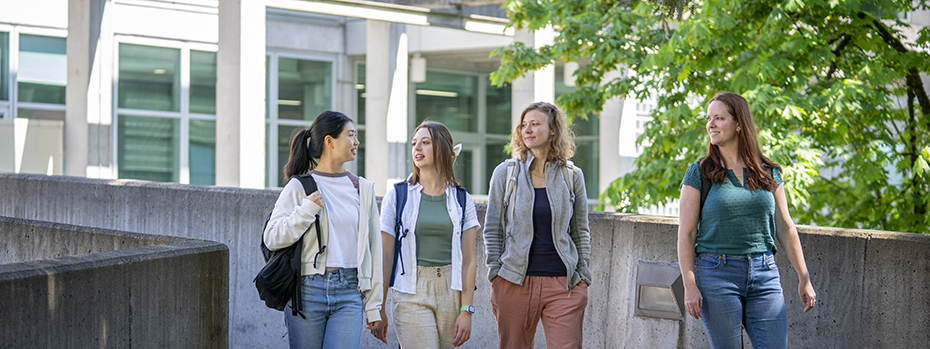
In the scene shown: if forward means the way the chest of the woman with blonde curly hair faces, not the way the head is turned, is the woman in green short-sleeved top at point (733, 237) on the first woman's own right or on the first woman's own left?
on the first woman's own left

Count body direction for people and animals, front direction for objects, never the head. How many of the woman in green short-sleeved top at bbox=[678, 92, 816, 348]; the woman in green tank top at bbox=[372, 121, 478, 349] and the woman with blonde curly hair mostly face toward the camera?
3

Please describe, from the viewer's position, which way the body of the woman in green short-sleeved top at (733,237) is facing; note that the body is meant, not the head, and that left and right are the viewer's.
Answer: facing the viewer

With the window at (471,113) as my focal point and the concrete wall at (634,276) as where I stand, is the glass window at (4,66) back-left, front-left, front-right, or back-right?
front-left

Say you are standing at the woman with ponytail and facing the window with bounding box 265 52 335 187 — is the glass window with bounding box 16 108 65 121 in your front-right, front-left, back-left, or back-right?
front-left

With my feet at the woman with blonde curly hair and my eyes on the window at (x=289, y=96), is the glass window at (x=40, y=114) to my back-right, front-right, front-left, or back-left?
front-left

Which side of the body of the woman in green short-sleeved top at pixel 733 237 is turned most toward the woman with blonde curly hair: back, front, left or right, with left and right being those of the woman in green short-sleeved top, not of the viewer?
right

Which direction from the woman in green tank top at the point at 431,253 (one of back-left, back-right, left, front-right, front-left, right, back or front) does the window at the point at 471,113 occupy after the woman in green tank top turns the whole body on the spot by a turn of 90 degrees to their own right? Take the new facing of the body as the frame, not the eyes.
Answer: right

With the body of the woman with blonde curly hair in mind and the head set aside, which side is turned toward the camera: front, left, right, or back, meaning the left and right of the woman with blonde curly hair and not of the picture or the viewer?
front

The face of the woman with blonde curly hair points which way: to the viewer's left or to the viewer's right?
to the viewer's left

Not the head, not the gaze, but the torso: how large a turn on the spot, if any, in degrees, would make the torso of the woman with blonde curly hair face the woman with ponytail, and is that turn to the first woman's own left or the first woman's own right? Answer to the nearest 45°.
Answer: approximately 90° to the first woman's own right
